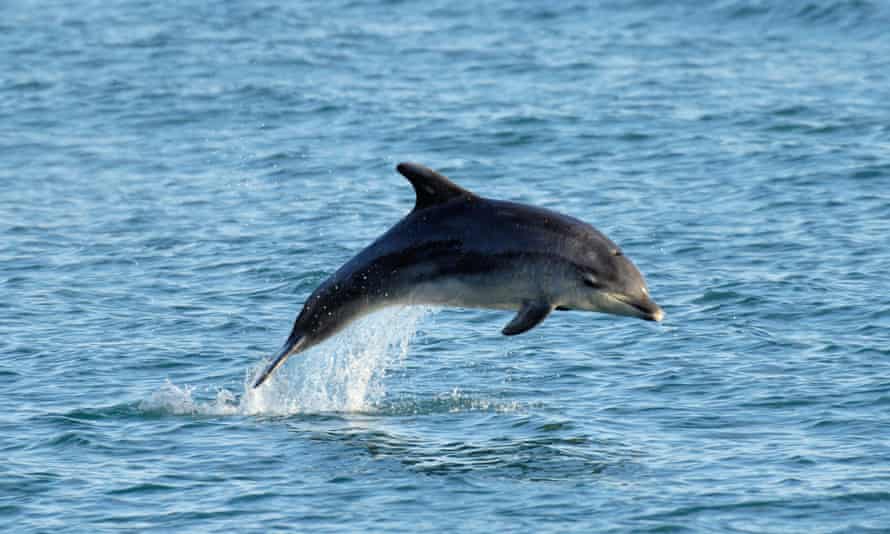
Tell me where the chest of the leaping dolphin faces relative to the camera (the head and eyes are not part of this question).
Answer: to the viewer's right

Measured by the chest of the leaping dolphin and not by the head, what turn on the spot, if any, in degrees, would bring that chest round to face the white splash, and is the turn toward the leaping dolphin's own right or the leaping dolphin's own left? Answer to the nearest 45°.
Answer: approximately 135° to the leaping dolphin's own left
